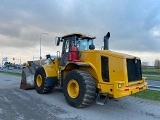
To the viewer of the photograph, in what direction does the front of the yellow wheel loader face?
facing away from the viewer and to the left of the viewer
